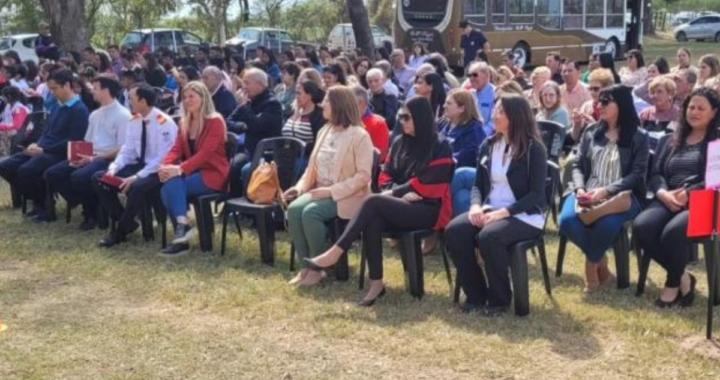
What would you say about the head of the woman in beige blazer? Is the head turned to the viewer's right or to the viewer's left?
to the viewer's left

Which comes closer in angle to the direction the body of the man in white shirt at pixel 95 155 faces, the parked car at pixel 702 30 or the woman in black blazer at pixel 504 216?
the woman in black blazer

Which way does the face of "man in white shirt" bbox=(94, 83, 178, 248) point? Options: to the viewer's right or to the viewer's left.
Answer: to the viewer's left

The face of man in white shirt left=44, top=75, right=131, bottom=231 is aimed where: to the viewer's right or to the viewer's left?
to the viewer's left

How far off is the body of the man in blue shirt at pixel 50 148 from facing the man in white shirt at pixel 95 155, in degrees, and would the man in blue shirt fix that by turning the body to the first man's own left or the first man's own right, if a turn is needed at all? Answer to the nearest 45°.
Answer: approximately 90° to the first man's own left

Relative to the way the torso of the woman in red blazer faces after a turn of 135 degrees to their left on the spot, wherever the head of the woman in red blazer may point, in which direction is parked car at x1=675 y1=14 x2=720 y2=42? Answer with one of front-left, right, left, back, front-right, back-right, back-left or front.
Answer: front-left

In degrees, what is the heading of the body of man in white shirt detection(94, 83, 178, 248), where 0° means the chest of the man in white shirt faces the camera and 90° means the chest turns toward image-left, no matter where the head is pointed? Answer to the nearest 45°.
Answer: approximately 45°

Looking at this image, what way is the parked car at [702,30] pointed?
to the viewer's left

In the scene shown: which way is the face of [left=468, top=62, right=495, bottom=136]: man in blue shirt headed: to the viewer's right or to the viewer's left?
to the viewer's left

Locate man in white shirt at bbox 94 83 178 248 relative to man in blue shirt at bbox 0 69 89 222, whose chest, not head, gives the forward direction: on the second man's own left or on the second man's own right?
on the second man's own left

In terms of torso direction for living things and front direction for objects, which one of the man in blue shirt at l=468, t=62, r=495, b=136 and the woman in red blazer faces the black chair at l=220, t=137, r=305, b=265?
the man in blue shirt
